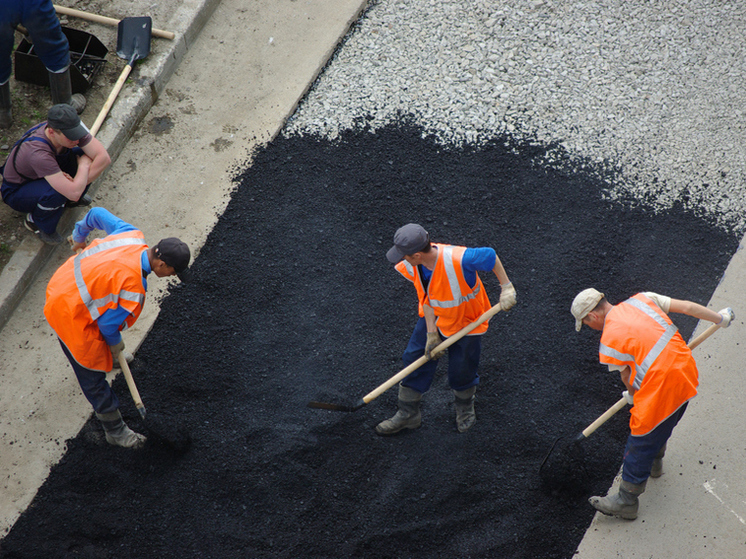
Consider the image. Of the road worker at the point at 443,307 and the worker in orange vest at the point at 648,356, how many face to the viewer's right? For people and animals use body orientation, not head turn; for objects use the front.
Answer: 0

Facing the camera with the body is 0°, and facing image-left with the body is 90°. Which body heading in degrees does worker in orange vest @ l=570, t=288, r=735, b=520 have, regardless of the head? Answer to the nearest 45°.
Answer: approximately 90°

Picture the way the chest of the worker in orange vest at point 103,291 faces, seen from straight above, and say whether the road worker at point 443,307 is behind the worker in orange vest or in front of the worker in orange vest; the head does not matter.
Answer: in front

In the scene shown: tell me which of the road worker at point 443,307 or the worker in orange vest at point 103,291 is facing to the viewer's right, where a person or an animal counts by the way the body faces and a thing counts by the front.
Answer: the worker in orange vest

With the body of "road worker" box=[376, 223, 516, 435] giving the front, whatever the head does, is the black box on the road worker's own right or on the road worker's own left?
on the road worker's own right

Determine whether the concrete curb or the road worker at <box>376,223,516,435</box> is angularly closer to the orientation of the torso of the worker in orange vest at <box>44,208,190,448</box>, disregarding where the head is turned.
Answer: the road worker

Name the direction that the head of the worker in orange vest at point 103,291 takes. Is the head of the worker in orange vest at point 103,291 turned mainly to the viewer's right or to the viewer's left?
to the viewer's right

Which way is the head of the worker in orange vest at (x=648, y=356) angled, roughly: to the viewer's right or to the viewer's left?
to the viewer's left

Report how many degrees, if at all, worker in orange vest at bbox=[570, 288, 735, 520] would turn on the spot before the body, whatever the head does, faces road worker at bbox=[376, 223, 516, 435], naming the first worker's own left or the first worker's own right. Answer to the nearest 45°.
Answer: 0° — they already face them

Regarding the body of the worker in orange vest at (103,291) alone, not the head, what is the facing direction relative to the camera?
to the viewer's right

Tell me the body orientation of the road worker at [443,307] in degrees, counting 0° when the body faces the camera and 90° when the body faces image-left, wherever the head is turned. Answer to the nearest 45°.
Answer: approximately 45°

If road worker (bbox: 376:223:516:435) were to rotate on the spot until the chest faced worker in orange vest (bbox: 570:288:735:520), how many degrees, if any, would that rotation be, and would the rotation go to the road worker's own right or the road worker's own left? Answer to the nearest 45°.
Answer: approximately 135° to the road worker's own left
